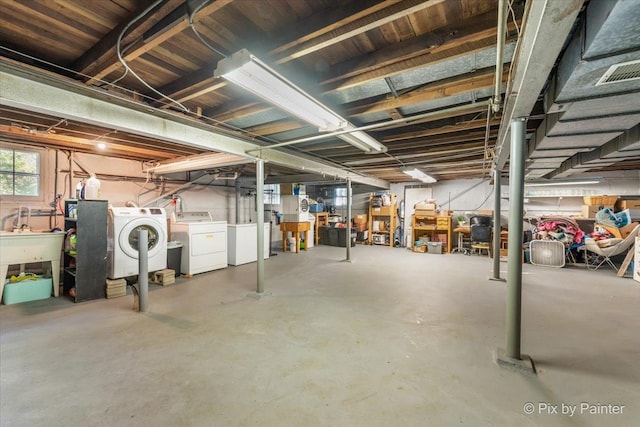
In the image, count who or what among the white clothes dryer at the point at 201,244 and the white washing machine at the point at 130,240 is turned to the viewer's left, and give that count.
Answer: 0

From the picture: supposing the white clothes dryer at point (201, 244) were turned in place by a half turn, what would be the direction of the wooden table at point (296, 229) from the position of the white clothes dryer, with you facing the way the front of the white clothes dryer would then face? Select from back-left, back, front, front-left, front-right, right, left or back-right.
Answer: right

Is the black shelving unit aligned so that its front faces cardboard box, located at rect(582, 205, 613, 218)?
no

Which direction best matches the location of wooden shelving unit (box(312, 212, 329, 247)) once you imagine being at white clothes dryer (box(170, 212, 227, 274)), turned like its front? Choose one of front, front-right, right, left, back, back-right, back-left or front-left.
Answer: left

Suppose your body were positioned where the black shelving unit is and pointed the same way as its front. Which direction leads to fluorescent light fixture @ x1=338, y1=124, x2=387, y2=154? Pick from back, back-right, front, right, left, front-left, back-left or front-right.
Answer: left

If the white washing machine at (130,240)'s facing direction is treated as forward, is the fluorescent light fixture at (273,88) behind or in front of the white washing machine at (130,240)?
in front

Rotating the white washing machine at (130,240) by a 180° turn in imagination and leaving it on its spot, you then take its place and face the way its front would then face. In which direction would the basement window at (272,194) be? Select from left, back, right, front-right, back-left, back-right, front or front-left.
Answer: right

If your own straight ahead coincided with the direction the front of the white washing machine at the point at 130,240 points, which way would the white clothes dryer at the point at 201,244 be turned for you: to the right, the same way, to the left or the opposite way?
the same way

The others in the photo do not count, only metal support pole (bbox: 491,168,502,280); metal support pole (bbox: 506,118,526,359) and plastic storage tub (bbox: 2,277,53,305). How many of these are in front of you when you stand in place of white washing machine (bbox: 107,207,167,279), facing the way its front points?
2

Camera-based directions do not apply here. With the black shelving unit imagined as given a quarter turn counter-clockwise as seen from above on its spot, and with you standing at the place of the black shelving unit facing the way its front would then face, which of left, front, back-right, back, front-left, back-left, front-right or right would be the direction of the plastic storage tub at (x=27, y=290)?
right

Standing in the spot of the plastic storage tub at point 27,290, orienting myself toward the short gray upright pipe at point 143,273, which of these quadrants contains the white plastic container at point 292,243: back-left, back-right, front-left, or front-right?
front-left

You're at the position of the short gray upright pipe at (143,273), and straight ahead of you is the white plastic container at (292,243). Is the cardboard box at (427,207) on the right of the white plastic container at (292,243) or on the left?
right

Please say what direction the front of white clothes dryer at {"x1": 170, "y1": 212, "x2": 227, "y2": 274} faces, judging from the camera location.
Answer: facing the viewer and to the right of the viewer

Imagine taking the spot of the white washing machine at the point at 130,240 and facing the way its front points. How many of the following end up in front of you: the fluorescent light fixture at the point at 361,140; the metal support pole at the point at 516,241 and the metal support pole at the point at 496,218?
3

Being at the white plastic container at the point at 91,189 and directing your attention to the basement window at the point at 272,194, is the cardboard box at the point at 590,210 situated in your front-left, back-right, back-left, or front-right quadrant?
front-right
